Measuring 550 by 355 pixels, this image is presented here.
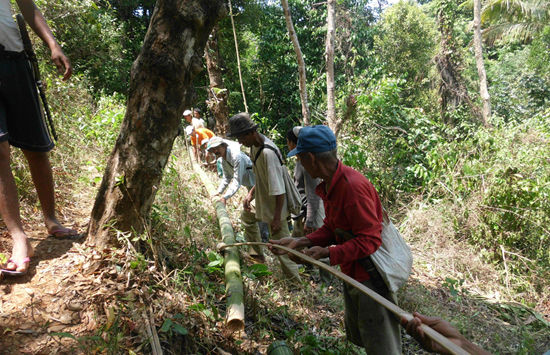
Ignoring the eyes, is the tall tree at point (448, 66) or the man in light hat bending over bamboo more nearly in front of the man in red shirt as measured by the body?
the man in light hat bending over bamboo

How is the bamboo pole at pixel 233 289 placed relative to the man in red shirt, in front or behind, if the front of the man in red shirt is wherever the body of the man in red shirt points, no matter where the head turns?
in front

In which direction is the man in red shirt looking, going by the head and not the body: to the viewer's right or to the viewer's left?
to the viewer's left

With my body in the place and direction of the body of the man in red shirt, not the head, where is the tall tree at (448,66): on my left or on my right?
on my right

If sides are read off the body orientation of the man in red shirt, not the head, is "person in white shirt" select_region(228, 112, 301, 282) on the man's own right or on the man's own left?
on the man's own right

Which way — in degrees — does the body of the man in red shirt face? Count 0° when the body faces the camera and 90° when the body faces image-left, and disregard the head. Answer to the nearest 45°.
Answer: approximately 90°

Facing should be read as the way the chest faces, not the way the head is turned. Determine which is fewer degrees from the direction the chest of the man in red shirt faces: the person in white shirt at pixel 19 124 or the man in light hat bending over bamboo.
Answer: the person in white shirt

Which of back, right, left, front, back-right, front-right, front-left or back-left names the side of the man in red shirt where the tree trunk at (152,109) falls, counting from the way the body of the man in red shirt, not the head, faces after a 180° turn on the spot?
back

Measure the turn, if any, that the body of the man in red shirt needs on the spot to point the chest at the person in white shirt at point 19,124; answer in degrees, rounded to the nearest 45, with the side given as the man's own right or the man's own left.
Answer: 0° — they already face them

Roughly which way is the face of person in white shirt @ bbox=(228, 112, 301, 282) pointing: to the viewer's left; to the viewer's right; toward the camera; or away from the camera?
to the viewer's left
